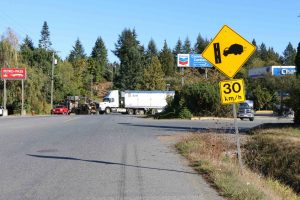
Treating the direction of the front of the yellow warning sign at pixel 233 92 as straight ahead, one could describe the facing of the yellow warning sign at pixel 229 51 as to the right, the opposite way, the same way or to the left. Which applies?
the same way

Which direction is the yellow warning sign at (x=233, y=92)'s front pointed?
toward the camera

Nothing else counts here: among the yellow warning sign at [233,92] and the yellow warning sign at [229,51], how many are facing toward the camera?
2

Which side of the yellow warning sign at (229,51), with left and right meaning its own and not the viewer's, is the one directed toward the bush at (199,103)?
back

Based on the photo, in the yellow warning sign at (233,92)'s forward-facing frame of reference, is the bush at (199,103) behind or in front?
behind

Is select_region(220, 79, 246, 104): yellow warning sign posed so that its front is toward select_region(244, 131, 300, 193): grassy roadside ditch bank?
no

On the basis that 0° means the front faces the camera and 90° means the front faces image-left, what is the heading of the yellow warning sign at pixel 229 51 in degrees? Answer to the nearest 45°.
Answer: approximately 0°
